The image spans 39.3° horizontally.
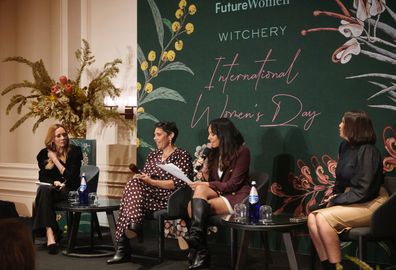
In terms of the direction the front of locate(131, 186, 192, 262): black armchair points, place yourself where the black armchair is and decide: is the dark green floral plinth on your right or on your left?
on your right

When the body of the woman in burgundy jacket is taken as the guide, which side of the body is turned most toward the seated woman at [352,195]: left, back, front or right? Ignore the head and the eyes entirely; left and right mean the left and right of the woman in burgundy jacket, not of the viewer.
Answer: left

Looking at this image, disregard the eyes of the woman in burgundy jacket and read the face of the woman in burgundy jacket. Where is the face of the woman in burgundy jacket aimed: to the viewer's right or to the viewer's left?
to the viewer's left

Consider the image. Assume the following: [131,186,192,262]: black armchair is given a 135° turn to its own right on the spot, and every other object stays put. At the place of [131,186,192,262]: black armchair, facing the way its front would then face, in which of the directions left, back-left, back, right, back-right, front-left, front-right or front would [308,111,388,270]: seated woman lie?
back-right

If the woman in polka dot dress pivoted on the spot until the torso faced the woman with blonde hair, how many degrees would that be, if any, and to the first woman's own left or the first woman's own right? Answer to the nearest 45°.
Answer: approximately 90° to the first woman's own right

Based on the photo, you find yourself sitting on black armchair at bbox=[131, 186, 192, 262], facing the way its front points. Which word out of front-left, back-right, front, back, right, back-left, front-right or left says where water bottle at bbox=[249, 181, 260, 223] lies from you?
left

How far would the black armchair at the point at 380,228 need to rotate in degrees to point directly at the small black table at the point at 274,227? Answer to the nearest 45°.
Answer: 0° — it already faces it

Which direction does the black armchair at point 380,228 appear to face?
to the viewer's left

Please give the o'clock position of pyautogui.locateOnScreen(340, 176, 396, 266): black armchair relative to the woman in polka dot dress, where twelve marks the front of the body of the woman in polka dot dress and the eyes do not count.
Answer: The black armchair is roughly at 9 o'clock from the woman in polka dot dress.

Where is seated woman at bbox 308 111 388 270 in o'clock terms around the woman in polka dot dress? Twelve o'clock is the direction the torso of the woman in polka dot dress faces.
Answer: The seated woman is roughly at 9 o'clock from the woman in polka dot dress.

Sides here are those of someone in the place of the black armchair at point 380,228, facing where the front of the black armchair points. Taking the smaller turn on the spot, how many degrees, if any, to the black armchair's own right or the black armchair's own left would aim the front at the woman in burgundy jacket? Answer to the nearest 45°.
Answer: approximately 45° to the black armchair's own right

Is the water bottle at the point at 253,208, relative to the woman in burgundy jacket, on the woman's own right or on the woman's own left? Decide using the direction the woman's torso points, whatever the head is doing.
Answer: on the woman's own left

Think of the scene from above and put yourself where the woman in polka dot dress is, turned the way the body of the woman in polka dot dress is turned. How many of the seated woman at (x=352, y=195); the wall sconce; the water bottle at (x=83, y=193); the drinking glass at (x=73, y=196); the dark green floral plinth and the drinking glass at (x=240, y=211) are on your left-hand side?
2

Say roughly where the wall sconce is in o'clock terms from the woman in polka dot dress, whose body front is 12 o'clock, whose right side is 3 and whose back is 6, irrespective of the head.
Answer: The wall sconce is roughly at 4 o'clock from the woman in polka dot dress.

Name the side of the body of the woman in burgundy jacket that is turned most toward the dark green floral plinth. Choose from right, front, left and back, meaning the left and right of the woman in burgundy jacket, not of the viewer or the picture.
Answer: right

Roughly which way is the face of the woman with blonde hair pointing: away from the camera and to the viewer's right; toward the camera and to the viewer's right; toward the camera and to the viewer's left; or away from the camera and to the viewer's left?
toward the camera and to the viewer's right

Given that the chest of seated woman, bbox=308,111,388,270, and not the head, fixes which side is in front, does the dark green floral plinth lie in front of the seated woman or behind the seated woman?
in front
